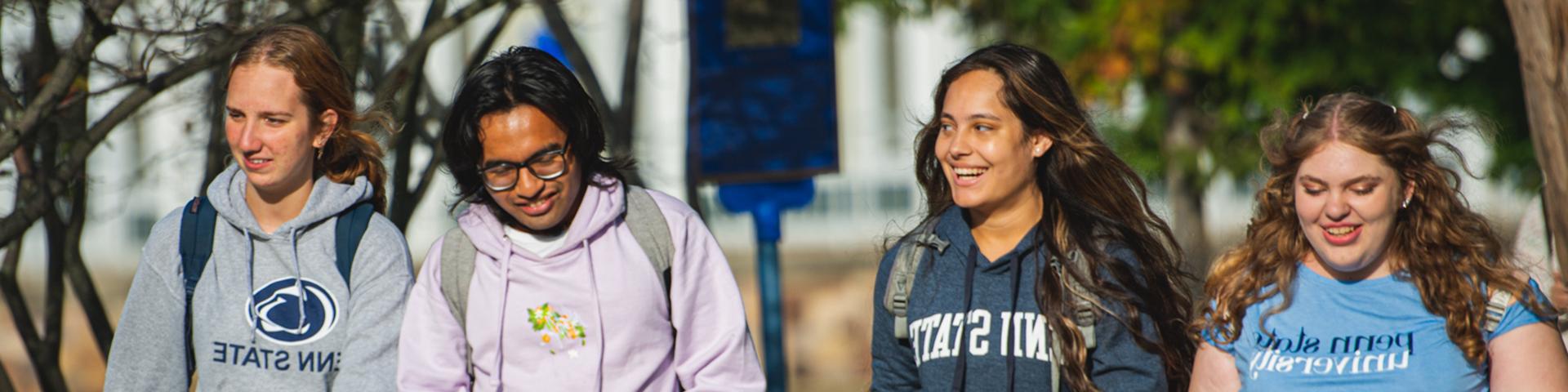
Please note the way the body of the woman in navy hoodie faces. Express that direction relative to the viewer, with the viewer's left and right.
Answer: facing the viewer and to the left of the viewer

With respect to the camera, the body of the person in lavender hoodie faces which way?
toward the camera

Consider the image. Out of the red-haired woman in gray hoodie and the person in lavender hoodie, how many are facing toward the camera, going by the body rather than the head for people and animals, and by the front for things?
2

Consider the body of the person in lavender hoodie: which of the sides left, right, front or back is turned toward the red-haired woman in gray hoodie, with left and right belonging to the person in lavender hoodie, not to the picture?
right

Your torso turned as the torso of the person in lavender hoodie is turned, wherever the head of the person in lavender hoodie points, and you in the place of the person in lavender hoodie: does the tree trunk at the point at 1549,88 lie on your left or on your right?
on your left

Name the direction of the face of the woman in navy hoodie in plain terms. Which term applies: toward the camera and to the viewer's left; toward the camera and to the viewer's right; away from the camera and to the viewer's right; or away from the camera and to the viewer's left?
toward the camera and to the viewer's left

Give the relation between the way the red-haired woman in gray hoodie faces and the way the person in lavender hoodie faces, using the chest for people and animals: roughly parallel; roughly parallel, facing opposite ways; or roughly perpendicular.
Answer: roughly parallel

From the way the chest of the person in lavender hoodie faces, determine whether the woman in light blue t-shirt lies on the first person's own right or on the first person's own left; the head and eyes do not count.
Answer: on the first person's own left

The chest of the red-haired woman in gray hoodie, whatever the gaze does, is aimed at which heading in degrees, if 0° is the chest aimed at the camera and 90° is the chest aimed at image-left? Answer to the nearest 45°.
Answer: approximately 0°

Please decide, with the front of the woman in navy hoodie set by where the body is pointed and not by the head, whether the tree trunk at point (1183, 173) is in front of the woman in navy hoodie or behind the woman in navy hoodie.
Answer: behind
